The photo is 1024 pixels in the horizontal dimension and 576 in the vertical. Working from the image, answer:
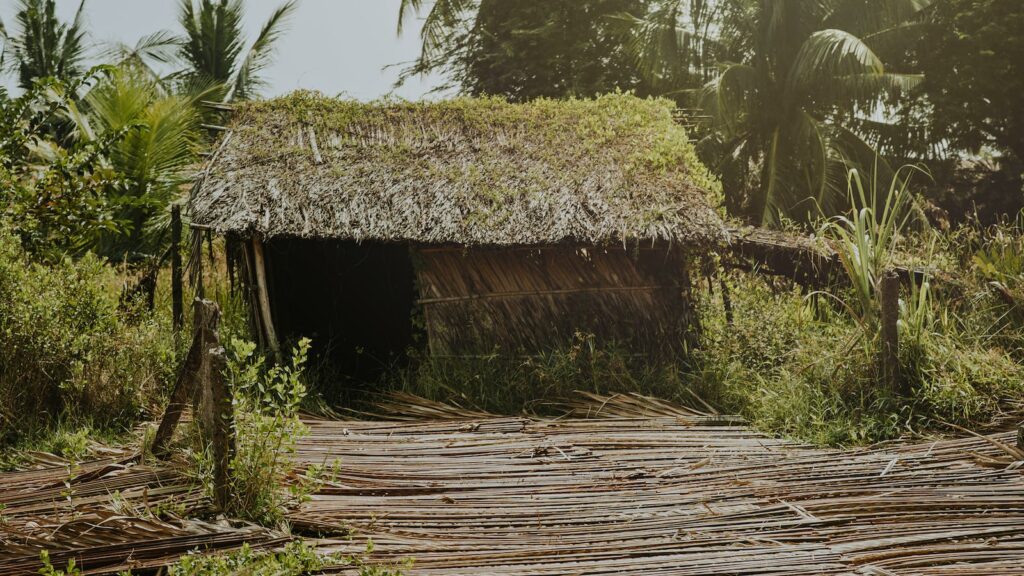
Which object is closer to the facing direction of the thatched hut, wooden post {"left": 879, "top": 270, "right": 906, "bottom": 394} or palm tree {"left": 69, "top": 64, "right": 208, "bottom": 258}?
the wooden post

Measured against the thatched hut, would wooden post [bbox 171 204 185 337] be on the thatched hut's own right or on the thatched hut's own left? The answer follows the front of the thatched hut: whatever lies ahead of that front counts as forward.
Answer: on the thatched hut's own right

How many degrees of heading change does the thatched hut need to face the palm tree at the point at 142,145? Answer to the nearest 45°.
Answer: approximately 135° to its right

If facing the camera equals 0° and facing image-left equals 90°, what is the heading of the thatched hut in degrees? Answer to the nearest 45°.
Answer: approximately 0°

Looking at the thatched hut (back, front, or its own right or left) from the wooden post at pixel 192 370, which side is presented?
front

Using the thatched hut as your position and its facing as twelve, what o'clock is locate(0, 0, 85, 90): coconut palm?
The coconut palm is roughly at 5 o'clock from the thatched hut.

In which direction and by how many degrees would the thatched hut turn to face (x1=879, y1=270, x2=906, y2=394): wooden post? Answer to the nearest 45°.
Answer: approximately 45° to its left

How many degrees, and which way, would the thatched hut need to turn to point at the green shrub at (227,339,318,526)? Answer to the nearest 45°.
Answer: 0° — it already faces it

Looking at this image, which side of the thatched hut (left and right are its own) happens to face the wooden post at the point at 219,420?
front

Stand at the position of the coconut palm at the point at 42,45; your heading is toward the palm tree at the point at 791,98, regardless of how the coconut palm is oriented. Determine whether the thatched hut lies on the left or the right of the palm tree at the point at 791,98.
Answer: right

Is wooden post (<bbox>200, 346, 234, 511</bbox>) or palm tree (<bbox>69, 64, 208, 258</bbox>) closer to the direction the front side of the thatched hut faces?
the wooden post

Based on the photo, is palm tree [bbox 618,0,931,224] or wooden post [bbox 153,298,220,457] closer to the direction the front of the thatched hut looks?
the wooden post

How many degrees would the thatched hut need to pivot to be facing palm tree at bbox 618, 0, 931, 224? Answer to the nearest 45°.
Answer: approximately 135° to its left
